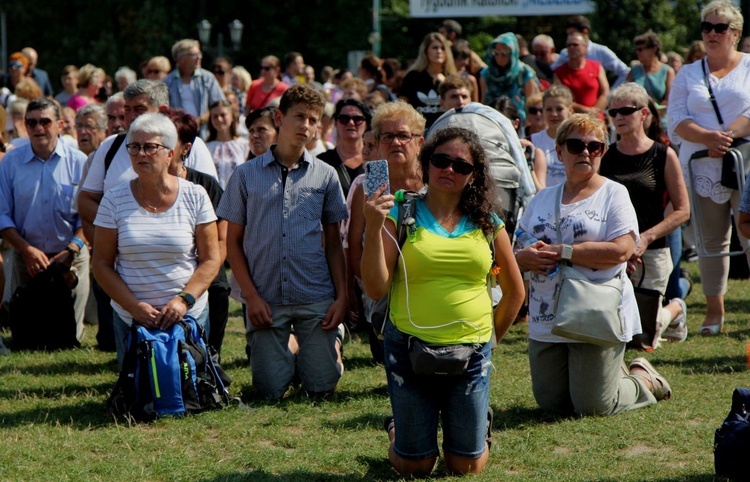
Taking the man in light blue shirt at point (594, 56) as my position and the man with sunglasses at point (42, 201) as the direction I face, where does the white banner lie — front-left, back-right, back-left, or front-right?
back-right

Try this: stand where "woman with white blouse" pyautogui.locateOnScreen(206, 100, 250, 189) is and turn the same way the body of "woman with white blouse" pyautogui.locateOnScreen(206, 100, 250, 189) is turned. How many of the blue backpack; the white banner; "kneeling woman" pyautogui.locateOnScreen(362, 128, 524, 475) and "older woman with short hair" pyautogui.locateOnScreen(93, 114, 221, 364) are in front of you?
3

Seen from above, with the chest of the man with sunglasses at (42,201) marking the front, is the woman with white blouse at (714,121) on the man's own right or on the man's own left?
on the man's own left

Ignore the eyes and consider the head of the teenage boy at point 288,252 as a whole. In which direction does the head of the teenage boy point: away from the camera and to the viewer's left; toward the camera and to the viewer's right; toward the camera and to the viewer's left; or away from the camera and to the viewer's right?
toward the camera and to the viewer's right

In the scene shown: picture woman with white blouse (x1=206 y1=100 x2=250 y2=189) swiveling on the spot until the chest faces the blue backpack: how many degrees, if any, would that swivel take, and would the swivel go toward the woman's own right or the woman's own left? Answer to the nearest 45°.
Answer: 0° — they already face it

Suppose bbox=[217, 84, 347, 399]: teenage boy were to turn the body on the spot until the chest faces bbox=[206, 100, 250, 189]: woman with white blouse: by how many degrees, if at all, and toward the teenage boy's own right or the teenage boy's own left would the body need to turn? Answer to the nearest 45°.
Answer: approximately 180°

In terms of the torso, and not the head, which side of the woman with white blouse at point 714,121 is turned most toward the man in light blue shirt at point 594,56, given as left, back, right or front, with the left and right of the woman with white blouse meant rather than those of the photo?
back

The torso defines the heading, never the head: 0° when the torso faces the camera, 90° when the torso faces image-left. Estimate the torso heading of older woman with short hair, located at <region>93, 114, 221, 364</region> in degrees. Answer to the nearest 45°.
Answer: approximately 0°

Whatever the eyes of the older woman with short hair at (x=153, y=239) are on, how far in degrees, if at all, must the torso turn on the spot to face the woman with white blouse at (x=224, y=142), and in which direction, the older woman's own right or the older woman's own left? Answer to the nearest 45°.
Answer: approximately 180°
